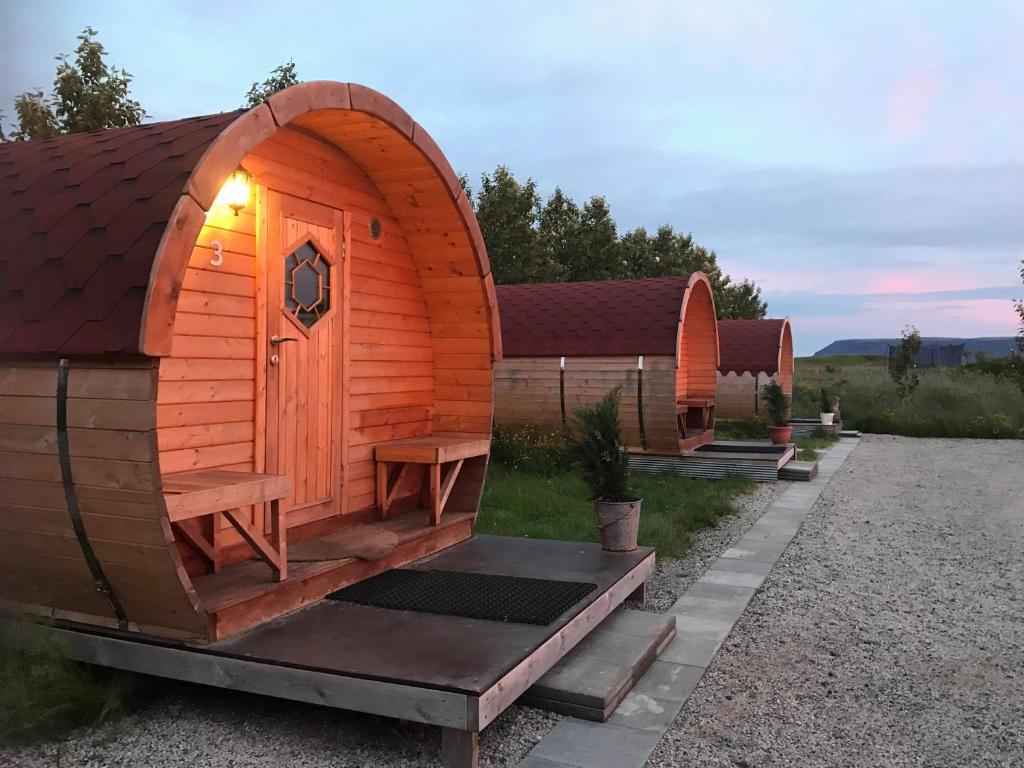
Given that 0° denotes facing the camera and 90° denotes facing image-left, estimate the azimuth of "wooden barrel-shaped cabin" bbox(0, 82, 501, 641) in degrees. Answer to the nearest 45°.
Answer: approximately 315°

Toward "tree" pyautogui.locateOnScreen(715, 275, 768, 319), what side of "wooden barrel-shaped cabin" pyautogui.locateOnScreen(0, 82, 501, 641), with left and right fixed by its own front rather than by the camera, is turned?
left

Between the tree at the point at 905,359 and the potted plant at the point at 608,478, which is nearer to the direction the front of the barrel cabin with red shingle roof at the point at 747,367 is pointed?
the tree

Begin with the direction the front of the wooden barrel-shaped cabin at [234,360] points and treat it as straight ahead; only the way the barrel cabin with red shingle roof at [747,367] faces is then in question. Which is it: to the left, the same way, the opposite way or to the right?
the same way

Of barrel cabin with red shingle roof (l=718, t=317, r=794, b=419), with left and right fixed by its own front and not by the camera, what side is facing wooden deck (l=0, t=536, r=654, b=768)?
right

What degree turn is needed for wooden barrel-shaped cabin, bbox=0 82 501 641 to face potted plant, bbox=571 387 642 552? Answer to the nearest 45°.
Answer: approximately 45° to its left

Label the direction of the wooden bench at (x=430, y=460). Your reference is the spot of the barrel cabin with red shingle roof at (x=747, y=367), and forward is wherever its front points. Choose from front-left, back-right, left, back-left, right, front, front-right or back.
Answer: right

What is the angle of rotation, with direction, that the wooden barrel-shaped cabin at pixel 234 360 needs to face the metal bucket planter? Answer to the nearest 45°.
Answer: approximately 45° to its left

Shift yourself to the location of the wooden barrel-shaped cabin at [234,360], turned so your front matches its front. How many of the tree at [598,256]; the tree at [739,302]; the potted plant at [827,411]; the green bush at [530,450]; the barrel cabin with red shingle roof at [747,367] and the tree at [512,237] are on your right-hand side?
0

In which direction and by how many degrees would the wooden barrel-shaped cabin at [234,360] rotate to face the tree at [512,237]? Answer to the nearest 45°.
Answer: approximately 135° to its left

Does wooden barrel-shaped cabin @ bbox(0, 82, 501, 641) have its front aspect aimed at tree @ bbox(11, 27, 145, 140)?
no

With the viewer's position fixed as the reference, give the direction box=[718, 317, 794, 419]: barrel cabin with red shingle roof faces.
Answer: facing to the right of the viewer

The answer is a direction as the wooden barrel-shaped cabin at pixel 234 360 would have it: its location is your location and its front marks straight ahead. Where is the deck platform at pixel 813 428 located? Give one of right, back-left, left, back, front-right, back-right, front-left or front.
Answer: left

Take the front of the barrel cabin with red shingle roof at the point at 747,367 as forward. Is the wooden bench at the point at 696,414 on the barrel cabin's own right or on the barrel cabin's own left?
on the barrel cabin's own right

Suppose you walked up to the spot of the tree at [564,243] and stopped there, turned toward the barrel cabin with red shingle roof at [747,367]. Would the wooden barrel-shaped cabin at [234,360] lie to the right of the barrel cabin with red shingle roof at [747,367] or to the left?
right

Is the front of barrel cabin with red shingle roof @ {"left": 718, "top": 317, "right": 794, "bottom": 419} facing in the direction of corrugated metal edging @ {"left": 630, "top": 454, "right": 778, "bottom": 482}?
no

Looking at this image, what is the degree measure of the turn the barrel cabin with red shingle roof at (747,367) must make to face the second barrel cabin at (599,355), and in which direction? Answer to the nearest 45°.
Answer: approximately 90° to its right

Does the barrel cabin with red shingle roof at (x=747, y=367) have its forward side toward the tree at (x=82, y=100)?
no
